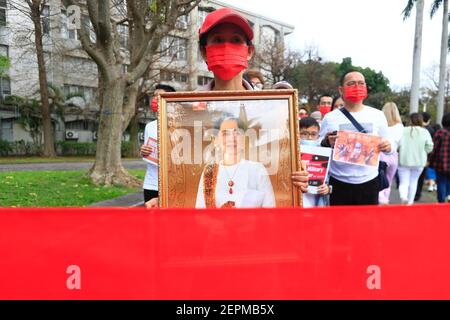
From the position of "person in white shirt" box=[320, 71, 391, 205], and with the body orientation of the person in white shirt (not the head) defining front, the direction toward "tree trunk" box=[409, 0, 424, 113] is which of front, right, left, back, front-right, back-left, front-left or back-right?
back

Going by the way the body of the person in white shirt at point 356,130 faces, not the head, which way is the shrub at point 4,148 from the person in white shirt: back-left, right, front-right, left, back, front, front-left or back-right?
back-right

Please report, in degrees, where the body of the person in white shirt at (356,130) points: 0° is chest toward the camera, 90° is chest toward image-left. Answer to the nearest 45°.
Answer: approximately 0°

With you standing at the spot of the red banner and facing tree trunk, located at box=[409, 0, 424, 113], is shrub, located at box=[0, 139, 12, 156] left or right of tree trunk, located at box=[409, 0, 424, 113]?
left

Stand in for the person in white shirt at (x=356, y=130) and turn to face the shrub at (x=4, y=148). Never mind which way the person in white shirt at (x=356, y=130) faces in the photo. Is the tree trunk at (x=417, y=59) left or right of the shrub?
right
